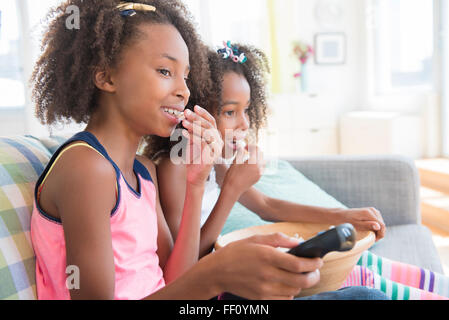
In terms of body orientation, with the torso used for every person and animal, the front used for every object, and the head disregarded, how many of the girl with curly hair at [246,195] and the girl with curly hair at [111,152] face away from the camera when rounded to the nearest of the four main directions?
0

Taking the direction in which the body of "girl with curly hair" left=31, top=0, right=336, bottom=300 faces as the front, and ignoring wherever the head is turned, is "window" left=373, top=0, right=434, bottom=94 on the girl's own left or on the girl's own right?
on the girl's own left

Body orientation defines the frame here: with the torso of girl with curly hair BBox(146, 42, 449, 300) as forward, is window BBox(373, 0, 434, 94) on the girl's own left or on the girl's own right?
on the girl's own left

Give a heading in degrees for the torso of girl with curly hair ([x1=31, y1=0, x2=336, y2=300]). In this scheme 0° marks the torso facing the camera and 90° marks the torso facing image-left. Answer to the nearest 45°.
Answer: approximately 315°

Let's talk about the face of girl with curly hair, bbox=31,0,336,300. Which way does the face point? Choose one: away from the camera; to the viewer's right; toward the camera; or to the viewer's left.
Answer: to the viewer's right

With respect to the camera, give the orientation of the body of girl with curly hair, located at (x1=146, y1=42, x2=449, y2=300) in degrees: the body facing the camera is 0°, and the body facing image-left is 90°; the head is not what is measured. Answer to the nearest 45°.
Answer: approximately 315°
